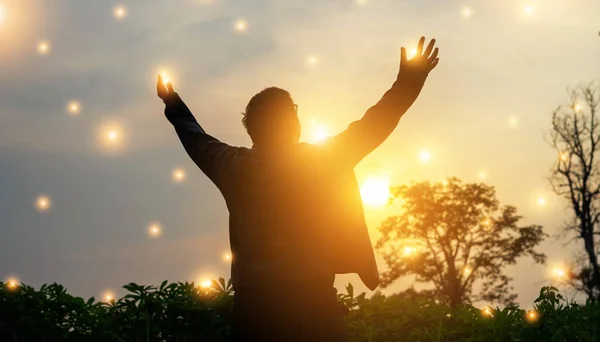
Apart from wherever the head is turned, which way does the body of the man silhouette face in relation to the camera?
away from the camera
